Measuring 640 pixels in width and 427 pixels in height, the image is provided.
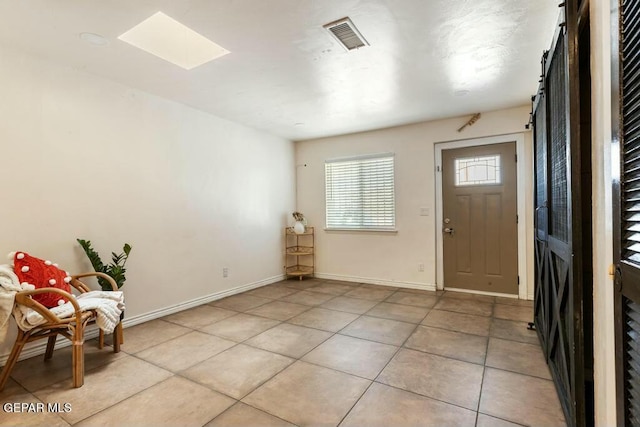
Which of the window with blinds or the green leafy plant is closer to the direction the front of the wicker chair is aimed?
the window with blinds

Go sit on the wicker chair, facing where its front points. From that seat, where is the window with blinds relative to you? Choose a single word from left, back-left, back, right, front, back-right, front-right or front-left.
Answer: front-left

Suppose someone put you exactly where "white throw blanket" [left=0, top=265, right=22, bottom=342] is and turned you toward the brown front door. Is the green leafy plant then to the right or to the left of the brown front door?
left

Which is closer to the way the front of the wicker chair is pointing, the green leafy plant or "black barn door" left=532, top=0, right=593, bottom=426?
the black barn door

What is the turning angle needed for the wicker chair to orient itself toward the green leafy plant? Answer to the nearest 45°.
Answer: approximately 90° to its left

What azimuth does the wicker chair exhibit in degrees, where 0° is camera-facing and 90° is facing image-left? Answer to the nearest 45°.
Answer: approximately 315°

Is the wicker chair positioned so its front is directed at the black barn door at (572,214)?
yes

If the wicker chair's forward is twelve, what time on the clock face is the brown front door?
The brown front door is roughly at 11 o'clock from the wicker chair.

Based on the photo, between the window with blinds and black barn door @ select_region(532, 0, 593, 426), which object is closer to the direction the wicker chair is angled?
the black barn door
